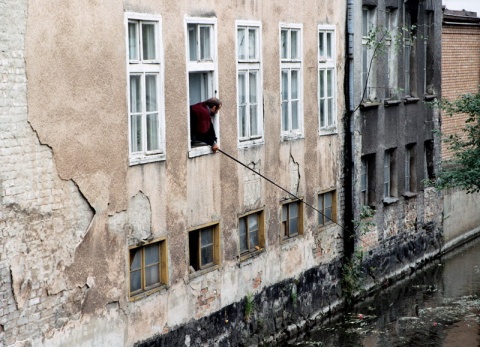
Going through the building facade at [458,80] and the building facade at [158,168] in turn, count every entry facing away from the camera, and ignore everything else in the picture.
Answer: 0

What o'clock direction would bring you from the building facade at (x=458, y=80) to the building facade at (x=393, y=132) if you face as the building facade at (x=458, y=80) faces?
the building facade at (x=393, y=132) is roughly at 2 o'clock from the building facade at (x=458, y=80).

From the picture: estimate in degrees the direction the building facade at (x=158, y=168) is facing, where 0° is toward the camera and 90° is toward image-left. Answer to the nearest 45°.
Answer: approximately 315°

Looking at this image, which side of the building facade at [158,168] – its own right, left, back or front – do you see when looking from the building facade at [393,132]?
left

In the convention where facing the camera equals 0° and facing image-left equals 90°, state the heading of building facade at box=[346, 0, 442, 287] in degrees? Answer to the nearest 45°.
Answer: approximately 315°

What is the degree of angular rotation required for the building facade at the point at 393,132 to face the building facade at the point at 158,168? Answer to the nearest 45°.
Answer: approximately 45° to its right

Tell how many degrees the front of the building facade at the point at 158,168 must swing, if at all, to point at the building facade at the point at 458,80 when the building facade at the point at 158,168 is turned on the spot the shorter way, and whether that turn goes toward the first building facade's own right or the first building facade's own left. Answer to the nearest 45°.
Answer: approximately 90° to the first building facade's own left

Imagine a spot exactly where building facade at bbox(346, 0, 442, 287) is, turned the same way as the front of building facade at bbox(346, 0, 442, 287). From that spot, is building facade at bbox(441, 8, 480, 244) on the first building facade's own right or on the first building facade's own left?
on the first building facade's own left

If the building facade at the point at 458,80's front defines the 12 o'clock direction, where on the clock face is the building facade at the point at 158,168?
the building facade at the point at 158,168 is roughly at 2 o'clock from the building facade at the point at 458,80.

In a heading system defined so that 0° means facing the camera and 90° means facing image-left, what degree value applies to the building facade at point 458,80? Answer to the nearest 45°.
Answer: approximately 315°

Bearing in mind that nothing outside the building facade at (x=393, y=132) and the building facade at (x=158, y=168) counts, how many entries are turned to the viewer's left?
0
